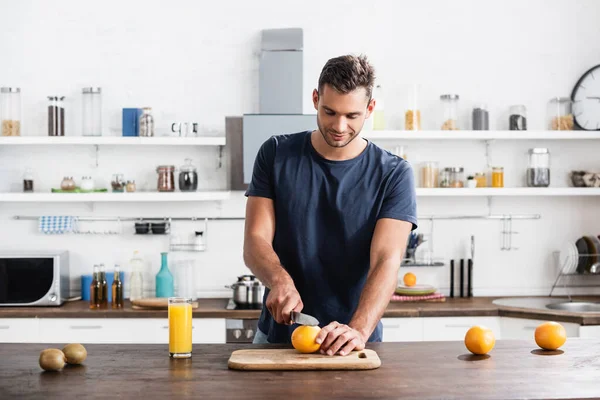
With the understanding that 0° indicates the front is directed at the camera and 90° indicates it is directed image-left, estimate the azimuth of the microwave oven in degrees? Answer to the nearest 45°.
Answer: approximately 0°

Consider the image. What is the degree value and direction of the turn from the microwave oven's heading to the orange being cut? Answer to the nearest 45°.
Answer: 0° — it already faces it

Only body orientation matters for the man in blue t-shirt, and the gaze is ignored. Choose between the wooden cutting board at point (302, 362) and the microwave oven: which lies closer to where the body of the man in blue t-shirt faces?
the wooden cutting board

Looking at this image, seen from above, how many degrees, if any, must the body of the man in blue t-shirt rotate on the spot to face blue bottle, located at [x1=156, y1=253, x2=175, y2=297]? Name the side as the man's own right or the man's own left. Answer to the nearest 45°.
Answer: approximately 135° to the man's own right

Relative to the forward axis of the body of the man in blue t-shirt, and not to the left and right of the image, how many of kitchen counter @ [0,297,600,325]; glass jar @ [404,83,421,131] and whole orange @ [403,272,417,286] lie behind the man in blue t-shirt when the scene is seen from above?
3
